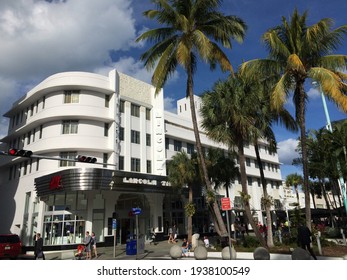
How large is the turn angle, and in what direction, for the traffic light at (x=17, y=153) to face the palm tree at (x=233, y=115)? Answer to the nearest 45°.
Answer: approximately 90° to its left

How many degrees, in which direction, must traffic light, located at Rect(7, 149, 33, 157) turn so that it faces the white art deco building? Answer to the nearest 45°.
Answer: approximately 135° to its left
